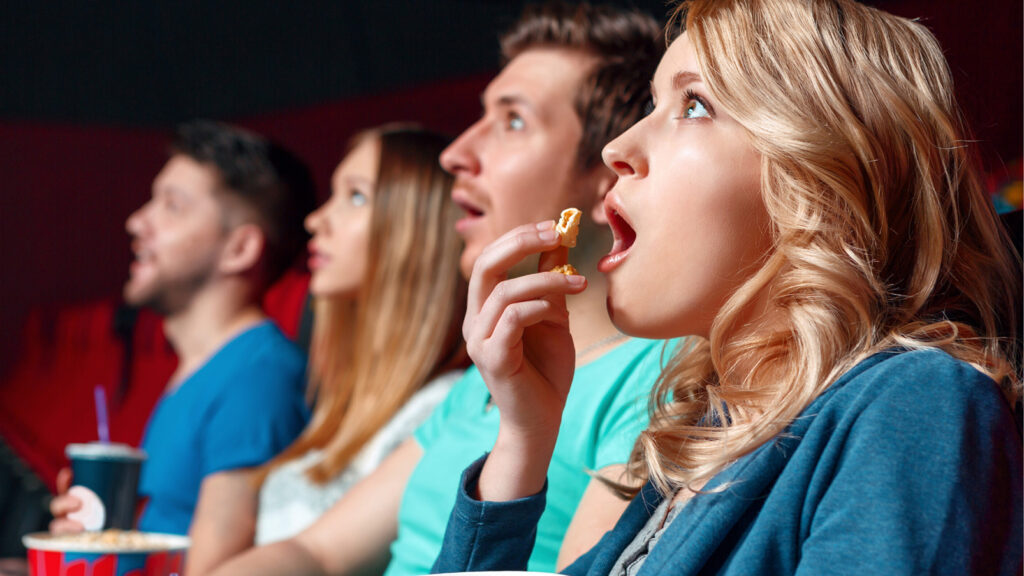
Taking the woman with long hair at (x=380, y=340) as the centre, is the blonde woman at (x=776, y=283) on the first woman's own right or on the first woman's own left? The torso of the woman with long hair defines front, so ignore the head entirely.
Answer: on the first woman's own left

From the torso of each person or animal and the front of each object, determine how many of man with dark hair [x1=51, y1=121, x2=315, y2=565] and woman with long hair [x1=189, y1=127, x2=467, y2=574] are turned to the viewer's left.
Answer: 2

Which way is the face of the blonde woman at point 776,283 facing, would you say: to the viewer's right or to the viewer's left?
to the viewer's left

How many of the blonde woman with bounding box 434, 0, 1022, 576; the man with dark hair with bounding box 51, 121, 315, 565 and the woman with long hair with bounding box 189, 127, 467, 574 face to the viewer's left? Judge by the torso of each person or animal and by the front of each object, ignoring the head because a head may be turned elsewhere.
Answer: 3

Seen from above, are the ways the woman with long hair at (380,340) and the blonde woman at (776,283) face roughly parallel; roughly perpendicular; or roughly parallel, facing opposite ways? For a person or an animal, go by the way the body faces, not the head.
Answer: roughly parallel

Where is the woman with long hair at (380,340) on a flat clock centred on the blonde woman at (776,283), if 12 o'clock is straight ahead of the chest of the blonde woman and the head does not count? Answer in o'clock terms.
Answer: The woman with long hair is roughly at 2 o'clock from the blonde woman.

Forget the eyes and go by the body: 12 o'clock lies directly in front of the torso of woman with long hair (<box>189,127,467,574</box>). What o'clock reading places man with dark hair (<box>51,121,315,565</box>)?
The man with dark hair is roughly at 2 o'clock from the woman with long hair.

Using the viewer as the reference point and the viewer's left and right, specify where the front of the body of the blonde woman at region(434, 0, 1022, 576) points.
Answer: facing to the left of the viewer

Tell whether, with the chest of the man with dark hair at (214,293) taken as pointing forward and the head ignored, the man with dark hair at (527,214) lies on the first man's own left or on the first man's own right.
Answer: on the first man's own left

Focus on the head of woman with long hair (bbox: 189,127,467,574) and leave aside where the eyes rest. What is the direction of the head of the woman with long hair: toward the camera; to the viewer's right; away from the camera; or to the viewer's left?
to the viewer's left

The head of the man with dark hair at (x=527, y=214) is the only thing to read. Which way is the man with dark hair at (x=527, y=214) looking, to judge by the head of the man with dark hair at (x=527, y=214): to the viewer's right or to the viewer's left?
to the viewer's left

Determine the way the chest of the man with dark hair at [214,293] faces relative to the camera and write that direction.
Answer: to the viewer's left

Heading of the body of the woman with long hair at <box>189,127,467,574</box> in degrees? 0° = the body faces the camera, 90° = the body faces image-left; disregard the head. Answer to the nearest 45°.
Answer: approximately 90°
